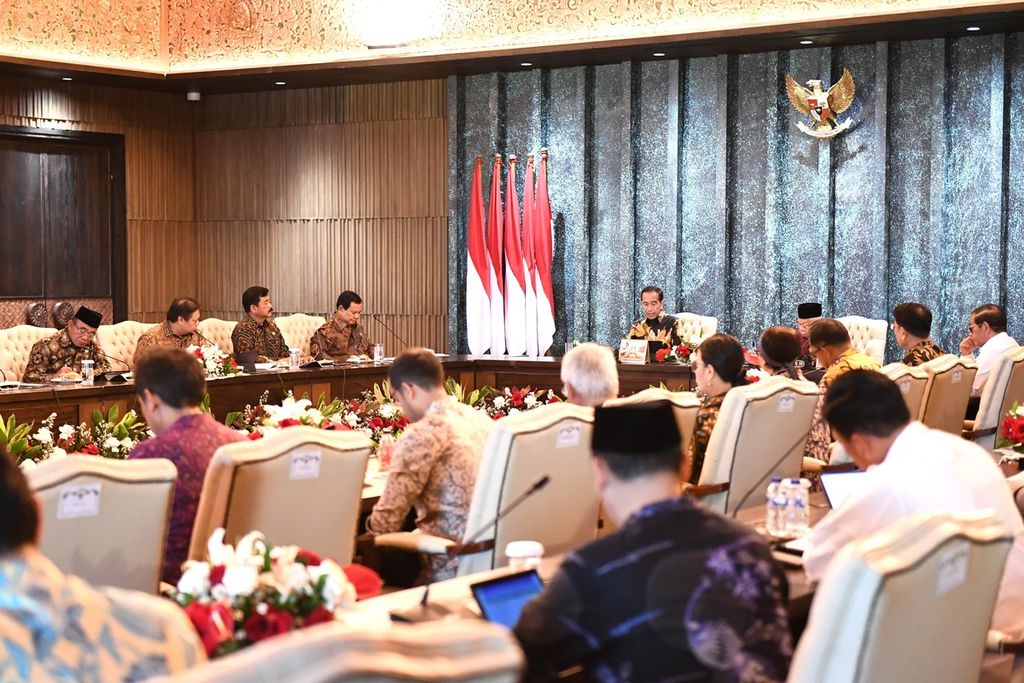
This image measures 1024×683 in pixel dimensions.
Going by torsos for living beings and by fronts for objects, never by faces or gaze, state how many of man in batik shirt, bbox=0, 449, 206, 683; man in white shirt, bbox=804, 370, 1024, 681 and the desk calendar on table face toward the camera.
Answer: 1

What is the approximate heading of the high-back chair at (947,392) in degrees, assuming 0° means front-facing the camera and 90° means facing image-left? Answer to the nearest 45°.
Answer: approximately 135°

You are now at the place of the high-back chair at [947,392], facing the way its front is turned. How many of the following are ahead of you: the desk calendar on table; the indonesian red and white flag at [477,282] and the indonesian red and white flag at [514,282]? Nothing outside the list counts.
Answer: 3

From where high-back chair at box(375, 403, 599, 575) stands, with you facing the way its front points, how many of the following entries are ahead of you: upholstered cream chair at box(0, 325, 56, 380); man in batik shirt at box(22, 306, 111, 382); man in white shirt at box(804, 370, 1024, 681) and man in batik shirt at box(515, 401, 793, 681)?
2

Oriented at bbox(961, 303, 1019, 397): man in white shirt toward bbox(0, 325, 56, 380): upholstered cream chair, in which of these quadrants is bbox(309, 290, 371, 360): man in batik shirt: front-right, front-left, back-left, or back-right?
front-right

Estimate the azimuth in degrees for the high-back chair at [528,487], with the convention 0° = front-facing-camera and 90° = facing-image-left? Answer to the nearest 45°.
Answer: approximately 135°

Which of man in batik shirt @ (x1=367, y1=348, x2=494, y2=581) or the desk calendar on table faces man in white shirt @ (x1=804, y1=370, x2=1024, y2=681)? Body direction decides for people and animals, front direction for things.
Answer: the desk calendar on table

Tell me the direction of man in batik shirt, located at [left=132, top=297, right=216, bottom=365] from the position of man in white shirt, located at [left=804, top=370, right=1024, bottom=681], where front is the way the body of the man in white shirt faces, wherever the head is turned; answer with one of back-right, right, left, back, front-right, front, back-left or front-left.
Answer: front

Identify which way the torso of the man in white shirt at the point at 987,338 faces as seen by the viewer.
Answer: to the viewer's left

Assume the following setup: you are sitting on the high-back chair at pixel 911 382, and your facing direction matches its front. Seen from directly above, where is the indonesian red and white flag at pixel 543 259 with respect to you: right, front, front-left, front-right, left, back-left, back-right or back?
front

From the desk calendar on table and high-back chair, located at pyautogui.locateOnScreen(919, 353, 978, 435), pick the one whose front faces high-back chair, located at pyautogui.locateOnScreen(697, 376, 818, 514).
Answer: the desk calendar on table

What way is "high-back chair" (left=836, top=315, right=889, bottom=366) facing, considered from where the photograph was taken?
facing the viewer and to the left of the viewer

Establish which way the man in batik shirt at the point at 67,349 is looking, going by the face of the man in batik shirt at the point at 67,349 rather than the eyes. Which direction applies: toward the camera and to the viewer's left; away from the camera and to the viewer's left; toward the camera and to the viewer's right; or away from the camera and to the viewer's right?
toward the camera and to the viewer's right

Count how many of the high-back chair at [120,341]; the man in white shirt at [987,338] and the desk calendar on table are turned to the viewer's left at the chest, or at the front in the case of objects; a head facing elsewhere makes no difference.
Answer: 1

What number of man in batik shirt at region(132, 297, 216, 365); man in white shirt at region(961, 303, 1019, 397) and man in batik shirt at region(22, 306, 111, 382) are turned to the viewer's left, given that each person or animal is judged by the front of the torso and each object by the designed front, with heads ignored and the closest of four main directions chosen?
1

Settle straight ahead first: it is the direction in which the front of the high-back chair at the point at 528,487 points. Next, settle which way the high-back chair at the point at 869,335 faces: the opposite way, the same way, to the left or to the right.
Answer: to the left

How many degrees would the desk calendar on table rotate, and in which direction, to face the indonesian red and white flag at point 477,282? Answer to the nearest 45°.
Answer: approximately 135° to its right

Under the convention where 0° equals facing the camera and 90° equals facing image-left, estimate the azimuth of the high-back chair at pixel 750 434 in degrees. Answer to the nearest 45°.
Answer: approximately 135°

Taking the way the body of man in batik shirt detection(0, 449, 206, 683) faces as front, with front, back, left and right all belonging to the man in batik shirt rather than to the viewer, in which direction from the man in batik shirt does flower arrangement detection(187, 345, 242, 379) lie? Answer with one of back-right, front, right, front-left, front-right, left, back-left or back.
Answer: front-right
